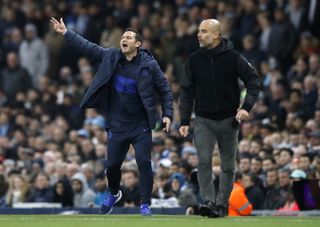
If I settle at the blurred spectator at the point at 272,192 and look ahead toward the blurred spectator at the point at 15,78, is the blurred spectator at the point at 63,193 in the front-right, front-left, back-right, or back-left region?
front-left

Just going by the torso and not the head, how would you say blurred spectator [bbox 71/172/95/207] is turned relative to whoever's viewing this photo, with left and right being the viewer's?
facing the viewer and to the left of the viewer

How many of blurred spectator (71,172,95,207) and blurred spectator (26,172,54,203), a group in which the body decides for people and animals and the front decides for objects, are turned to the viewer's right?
0

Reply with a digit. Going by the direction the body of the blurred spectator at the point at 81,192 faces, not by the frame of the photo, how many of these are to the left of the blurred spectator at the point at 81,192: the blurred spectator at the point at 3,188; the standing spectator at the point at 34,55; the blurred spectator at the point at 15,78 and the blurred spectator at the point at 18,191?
0

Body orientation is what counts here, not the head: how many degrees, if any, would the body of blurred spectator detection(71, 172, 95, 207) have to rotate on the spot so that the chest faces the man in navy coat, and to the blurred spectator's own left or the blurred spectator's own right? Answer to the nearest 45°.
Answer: approximately 45° to the blurred spectator's own left

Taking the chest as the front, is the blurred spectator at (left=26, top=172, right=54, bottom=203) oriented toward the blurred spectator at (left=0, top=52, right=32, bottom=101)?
no

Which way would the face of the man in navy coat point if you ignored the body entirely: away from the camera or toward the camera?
toward the camera

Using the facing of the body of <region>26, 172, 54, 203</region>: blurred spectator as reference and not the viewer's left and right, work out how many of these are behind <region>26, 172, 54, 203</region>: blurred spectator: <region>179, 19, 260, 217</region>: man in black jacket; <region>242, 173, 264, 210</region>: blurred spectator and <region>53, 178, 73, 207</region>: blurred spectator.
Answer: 0

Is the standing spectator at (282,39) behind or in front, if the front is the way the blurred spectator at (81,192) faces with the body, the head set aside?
behind

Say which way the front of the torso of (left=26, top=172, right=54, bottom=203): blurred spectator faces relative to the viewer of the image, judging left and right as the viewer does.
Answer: facing the viewer

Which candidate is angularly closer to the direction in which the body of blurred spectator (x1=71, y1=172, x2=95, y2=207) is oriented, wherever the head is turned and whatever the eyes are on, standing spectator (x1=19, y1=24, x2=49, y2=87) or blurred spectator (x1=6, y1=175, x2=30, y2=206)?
the blurred spectator

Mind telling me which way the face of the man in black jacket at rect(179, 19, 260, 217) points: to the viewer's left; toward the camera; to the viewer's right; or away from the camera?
to the viewer's left

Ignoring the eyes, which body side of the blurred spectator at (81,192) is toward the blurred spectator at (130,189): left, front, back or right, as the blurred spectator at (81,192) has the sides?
left

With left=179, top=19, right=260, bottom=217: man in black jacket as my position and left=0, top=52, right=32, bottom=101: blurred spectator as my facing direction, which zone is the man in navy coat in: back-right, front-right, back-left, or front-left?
front-left

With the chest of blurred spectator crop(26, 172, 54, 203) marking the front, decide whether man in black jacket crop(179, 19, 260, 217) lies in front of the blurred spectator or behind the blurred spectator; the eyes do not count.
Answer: in front
